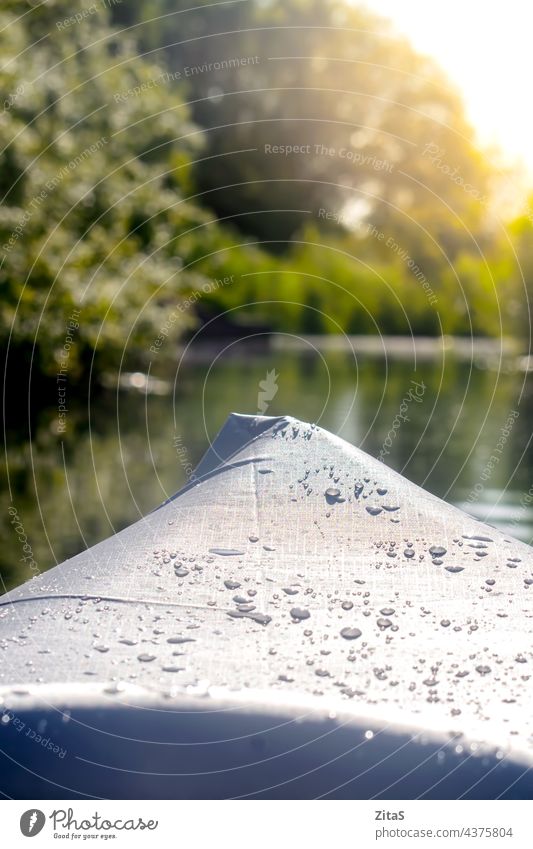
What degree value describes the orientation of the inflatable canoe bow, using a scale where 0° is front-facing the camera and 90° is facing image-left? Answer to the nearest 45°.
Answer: approximately 180°
